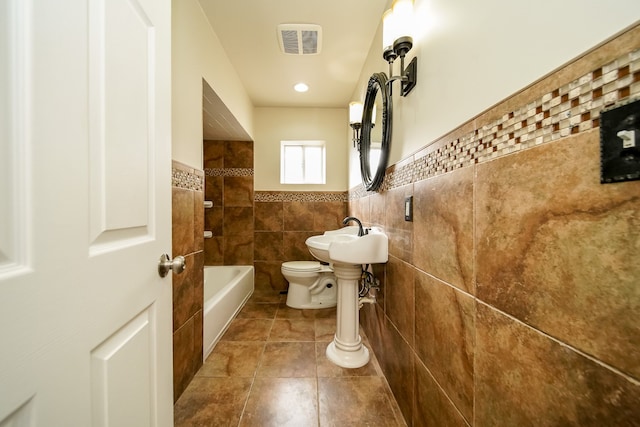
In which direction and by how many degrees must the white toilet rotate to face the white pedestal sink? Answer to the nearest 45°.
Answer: approximately 90° to its left

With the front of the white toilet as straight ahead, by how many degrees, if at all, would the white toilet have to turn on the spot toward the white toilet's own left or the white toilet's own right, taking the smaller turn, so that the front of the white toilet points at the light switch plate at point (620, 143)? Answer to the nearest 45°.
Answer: approximately 90° to the white toilet's own left

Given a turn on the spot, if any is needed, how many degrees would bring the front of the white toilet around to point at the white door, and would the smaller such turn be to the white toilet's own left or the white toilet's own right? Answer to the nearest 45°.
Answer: approximately 90° to the white toilet's own left

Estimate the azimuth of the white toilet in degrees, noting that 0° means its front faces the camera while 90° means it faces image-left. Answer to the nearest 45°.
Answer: approximately 90°

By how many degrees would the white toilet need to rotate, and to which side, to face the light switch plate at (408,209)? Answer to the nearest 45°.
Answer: approximately 90° to its left

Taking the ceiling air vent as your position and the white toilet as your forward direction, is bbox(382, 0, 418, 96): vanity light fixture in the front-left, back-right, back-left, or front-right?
back-right
